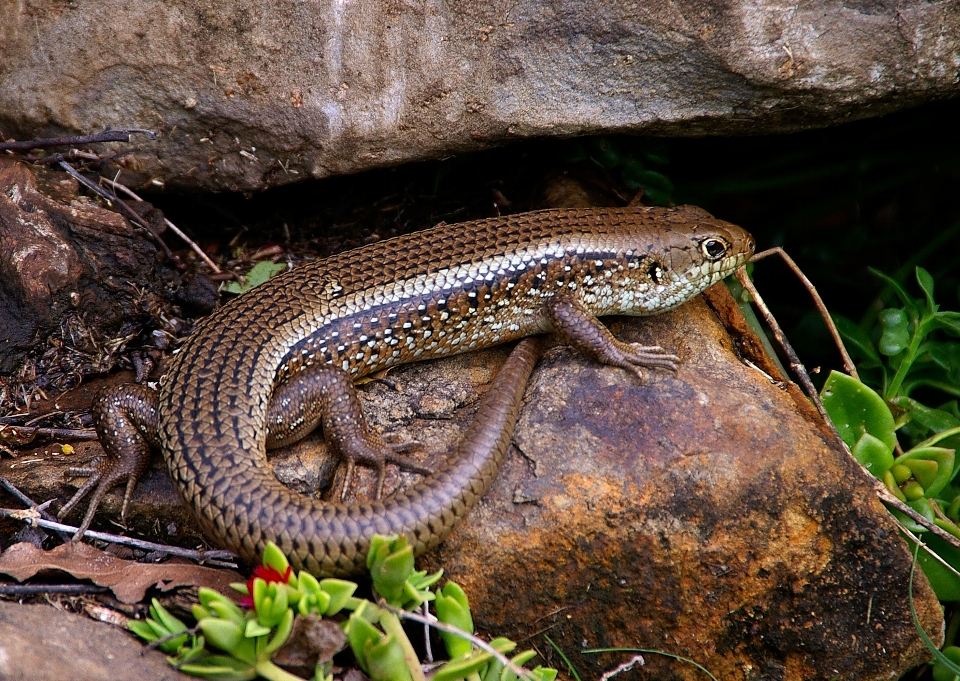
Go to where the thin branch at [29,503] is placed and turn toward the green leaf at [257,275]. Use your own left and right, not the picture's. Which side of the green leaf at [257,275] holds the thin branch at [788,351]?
right

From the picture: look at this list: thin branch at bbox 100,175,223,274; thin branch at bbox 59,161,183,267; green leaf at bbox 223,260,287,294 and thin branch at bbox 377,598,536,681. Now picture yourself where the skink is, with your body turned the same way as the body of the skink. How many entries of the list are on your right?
1

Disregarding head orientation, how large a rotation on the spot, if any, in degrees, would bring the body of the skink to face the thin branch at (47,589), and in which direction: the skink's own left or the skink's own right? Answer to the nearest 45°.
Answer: approximately 135° to the skink's own right

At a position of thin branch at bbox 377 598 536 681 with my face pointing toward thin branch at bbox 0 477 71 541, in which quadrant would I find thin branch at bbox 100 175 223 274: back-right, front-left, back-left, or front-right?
front-right

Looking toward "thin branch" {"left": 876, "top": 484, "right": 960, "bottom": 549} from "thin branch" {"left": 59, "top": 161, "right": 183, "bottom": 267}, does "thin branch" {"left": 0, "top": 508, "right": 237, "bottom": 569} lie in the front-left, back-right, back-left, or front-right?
front-right

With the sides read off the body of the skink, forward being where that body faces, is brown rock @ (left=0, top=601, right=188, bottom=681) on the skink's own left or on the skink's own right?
on the skink's own right

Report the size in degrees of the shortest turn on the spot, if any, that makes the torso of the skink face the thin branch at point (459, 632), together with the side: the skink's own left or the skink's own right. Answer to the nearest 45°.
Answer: approximately 90° to the skink's own right

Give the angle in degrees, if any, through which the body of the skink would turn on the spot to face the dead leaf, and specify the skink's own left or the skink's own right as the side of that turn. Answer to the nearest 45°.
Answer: approximately 135° to the skink's own right

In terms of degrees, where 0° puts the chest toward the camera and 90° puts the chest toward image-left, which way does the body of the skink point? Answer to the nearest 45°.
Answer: approximately 270°

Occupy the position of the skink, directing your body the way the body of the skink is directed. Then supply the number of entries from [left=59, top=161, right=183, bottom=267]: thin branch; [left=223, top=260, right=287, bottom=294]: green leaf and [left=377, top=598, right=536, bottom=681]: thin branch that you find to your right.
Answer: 1

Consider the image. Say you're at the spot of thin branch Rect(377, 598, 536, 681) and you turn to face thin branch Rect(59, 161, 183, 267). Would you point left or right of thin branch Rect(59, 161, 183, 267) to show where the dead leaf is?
left

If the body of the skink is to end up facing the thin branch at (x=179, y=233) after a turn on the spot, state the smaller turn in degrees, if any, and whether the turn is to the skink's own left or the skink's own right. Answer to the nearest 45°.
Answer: approximately 135° to the skink's own left

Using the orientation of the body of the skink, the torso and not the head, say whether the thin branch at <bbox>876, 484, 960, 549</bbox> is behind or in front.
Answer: in front

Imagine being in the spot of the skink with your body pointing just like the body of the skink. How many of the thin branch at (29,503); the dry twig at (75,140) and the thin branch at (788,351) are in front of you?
1
